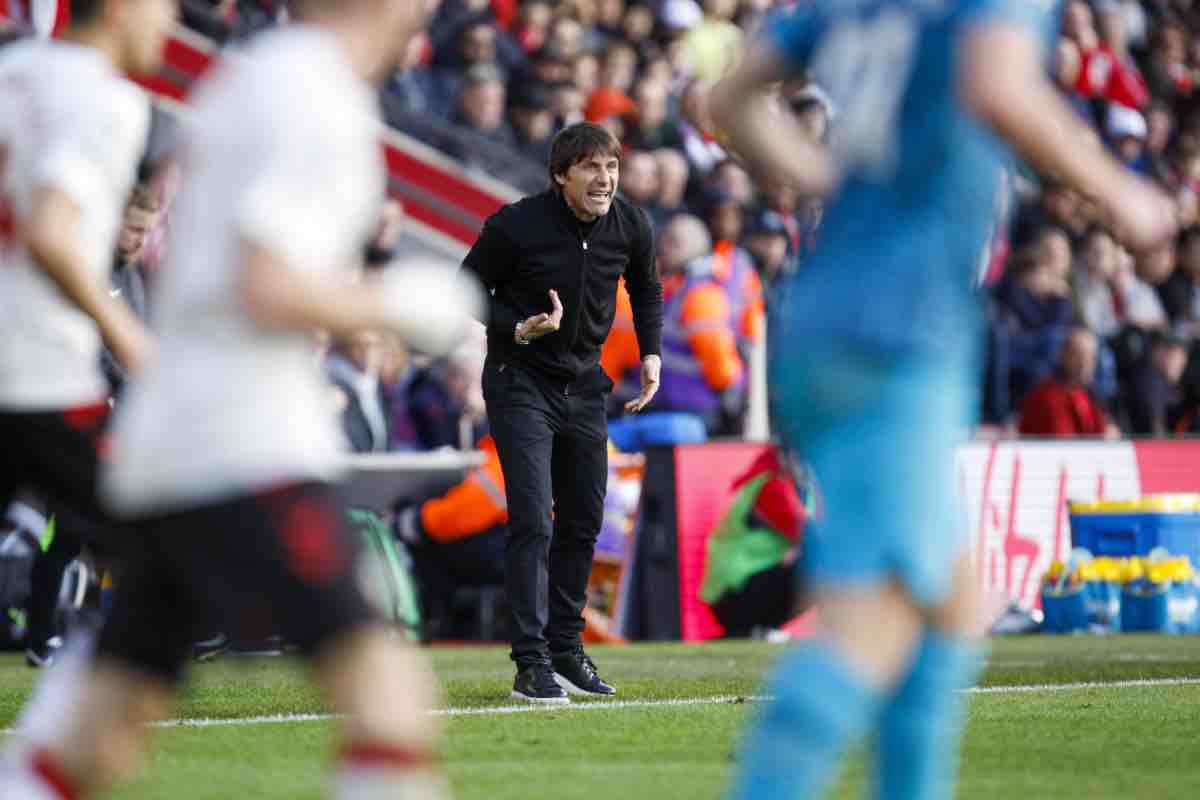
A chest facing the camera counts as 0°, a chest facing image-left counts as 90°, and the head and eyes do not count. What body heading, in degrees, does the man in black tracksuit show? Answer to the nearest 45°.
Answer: approximately 315°

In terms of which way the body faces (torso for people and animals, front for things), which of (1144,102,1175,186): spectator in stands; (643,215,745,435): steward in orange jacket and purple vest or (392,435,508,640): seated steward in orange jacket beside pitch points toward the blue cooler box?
(1144,102,1175,186): spectator in stands

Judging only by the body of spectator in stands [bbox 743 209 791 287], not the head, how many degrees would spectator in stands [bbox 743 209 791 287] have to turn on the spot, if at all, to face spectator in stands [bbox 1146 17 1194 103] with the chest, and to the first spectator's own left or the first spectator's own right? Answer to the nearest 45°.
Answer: approximately 180°

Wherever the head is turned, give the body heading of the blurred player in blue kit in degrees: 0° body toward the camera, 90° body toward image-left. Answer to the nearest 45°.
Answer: approximately 225°

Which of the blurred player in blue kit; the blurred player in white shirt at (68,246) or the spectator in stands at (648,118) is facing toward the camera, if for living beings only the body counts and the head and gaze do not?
the spectator in stands

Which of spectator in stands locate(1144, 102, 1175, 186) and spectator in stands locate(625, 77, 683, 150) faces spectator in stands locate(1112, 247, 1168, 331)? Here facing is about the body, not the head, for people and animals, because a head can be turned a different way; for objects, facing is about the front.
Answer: spectator in stands locate(1144, 102, 1175, 186)

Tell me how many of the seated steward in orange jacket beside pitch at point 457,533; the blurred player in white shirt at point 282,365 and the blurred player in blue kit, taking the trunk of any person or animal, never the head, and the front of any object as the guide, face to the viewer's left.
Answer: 1

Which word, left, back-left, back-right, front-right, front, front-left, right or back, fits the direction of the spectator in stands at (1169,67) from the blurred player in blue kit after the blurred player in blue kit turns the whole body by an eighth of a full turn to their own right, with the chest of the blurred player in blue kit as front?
left
